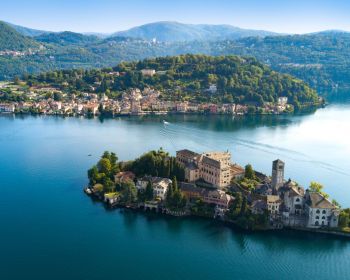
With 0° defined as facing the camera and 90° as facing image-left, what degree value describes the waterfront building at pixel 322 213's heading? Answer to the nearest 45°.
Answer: approximately 0°

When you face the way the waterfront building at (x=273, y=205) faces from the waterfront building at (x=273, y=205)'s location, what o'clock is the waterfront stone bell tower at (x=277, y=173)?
the waterfront stone bell tower at (x=277, y=173) is roughly at 6 o'clock from the waterfront building at (x=273, y=205).

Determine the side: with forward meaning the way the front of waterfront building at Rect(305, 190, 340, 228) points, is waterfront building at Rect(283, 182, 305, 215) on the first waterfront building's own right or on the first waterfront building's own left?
on the first waterfront building's own right

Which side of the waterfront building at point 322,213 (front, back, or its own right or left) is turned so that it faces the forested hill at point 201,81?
back

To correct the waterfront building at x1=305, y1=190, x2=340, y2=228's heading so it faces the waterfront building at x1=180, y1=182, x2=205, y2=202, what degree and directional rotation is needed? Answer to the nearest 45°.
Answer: approximately 90° to its right

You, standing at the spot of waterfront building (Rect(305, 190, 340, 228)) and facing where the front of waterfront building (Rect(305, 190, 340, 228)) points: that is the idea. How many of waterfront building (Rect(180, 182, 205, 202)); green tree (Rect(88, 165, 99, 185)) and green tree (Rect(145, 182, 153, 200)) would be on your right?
3

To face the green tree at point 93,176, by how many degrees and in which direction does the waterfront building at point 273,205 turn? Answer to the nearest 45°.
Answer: approximately 90° to its right

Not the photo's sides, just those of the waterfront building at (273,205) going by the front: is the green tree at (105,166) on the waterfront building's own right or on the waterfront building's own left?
on the waterfront building's own right

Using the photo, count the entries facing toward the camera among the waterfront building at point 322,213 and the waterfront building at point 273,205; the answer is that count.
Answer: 2

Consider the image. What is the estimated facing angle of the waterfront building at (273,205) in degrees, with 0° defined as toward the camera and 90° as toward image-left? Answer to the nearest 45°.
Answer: approximately 0°

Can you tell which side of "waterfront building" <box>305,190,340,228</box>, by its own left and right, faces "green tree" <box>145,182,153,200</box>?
right

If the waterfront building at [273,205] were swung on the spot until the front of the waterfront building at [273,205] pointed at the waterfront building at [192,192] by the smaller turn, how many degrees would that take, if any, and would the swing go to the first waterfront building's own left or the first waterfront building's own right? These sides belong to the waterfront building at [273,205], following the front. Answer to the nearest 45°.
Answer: approximately 90° to the first waterfront building's own right
